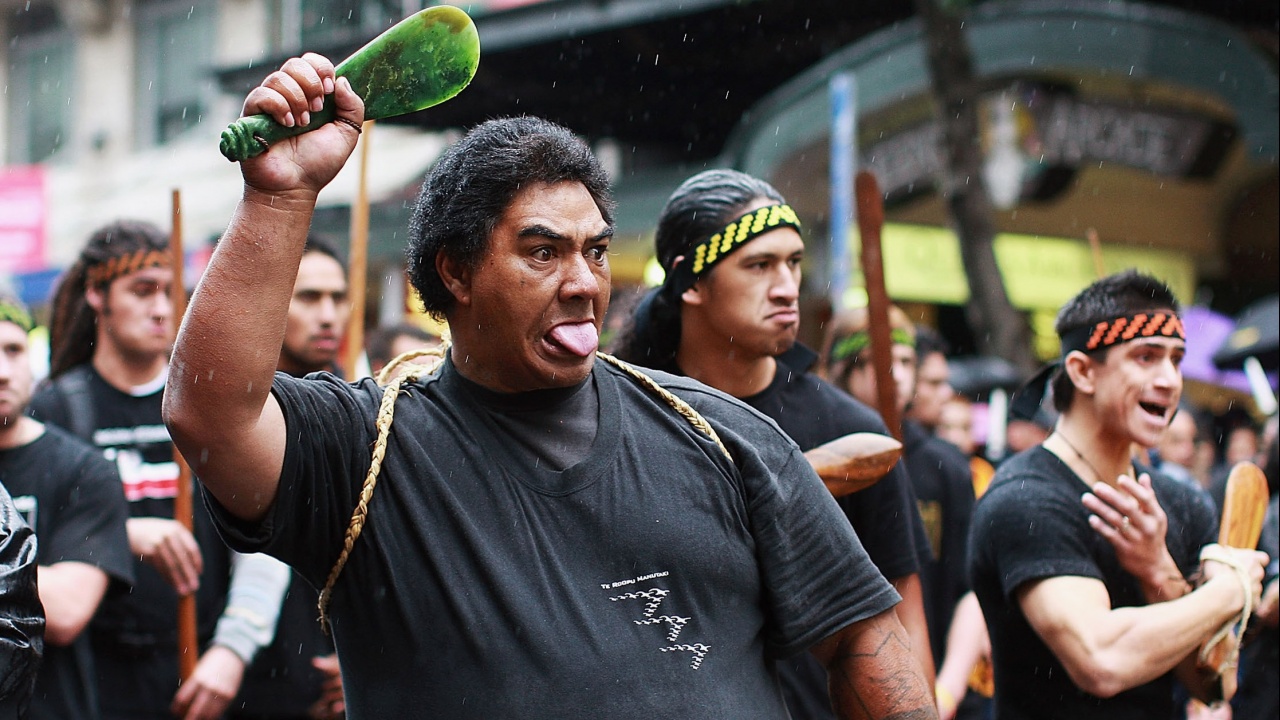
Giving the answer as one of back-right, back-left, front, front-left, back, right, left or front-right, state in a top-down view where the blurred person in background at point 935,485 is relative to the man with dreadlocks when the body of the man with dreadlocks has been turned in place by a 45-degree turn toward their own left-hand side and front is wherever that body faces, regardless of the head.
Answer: front

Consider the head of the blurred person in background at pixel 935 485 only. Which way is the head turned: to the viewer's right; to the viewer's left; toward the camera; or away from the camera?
toward the camera

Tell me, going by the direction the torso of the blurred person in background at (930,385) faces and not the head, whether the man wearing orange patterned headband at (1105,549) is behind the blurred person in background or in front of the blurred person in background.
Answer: in front

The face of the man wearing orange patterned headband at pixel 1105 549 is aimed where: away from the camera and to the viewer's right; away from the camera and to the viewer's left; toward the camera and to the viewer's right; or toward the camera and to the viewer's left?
toward the camera and to the viewer's right

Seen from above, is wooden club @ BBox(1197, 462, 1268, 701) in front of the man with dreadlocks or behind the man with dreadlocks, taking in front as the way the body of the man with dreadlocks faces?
in front

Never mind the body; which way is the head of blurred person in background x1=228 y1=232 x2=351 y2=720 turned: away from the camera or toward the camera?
toward the camera

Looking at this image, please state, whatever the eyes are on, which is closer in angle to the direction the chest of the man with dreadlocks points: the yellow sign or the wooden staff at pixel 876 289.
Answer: the wooden staff

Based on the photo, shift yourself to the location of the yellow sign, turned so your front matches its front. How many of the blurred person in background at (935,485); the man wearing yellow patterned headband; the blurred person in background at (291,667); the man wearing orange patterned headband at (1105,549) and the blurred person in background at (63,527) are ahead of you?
5

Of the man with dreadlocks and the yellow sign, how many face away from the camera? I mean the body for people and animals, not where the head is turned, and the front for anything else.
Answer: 0

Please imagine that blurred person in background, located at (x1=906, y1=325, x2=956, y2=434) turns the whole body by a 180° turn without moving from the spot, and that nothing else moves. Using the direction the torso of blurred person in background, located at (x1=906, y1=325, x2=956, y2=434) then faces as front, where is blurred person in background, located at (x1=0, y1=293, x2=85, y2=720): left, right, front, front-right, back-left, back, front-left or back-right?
left

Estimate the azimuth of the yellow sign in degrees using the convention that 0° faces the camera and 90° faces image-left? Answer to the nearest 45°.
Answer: approximately 0°

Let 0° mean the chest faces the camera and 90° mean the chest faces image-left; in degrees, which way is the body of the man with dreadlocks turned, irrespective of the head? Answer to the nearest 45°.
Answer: approximately 315°

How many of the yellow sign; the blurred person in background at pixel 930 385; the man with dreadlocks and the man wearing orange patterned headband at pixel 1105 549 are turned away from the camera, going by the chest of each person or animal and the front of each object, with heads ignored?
0

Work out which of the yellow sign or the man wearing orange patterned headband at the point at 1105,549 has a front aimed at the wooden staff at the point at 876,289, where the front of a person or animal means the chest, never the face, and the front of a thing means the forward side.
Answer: the yellow sign

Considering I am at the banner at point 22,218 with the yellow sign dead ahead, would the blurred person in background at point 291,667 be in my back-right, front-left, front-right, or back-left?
front-right

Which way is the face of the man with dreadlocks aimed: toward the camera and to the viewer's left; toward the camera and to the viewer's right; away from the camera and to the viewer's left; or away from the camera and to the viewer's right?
toward the camera and to the viewer's right

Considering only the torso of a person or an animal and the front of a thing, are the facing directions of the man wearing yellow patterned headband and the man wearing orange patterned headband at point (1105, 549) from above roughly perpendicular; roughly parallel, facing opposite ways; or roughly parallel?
roughly parallel
